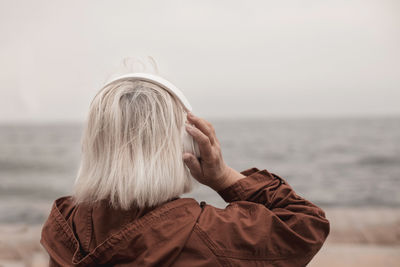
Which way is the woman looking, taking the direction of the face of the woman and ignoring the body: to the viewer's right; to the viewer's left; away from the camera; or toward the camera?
away from the camera

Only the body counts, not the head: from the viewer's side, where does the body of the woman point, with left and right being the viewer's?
facing away from the viewer and to the right of the viewer
